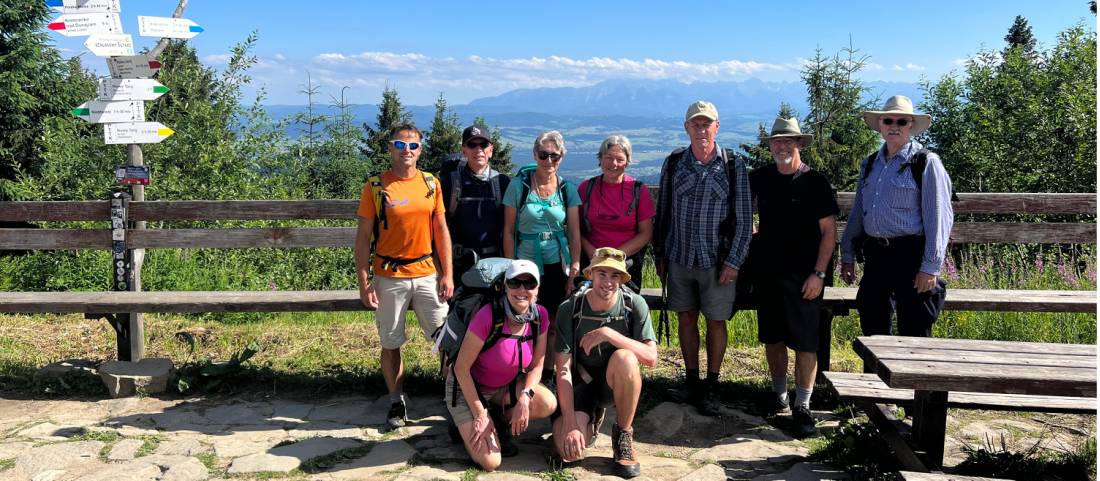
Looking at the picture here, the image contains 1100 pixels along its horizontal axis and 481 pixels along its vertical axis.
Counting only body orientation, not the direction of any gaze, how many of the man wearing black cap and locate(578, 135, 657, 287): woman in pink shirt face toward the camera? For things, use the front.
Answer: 2

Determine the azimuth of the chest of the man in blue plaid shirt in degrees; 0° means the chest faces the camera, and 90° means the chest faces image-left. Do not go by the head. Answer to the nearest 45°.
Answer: approximately 0°

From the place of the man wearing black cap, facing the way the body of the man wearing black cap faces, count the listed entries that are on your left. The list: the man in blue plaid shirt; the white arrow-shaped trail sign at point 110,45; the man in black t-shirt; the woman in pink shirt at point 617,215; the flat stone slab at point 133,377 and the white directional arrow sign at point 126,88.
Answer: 3

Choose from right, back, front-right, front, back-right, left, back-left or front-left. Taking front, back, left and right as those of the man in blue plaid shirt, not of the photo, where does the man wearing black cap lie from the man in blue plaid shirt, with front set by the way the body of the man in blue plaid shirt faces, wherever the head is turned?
right

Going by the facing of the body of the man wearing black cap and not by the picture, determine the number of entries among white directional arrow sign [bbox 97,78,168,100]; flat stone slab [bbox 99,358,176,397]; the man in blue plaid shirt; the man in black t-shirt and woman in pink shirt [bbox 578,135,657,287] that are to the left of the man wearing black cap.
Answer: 3

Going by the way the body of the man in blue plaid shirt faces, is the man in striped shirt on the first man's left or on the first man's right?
on the first man's left

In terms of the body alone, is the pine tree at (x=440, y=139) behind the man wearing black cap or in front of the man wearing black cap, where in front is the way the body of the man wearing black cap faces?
behind

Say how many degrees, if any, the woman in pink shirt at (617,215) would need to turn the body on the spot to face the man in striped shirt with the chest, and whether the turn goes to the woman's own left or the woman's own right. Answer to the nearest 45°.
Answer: approximately 90° to the woman's own left
